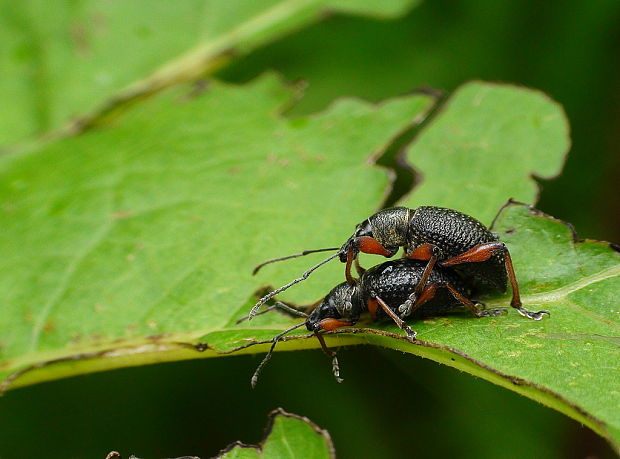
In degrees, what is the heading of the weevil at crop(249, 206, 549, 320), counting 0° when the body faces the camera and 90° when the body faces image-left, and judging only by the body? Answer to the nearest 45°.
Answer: approximately 90°

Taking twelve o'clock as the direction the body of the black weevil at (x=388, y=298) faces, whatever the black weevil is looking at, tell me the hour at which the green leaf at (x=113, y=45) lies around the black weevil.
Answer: The green leaf is roughly at 2 o'clock from the black weevil.

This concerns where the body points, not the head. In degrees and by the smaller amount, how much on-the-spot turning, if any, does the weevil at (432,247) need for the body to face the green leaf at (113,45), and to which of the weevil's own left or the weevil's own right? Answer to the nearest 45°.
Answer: approximately 45° to the weevil's own right

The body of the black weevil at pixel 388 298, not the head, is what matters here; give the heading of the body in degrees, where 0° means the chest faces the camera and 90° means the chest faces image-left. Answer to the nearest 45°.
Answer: approximately 90°

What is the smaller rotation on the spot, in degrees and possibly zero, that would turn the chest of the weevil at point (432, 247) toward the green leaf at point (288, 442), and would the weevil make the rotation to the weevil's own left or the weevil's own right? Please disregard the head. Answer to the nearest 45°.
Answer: approximately 45° to the weevil's own left
